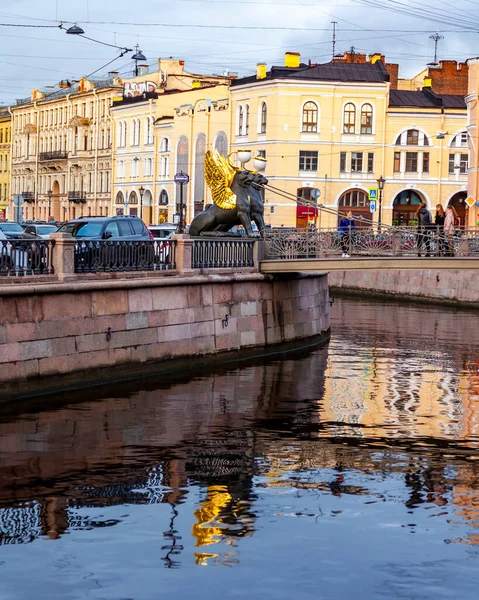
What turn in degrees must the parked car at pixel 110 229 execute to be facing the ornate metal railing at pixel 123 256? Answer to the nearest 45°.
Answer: approximately 45° to its left

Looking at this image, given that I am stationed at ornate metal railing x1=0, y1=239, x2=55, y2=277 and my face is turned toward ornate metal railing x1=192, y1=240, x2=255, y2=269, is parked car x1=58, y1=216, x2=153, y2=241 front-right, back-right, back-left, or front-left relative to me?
front-left

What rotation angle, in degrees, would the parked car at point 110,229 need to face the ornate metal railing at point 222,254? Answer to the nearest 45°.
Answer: approximately 90° to its left

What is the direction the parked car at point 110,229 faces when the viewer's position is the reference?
facing the viewer and to the left of the viewer

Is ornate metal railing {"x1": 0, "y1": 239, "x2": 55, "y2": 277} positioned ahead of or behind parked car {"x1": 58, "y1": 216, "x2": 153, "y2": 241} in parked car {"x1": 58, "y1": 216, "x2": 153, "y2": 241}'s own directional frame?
ahead

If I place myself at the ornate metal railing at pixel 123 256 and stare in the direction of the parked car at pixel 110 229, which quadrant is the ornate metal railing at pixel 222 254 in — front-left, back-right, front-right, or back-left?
front-right
